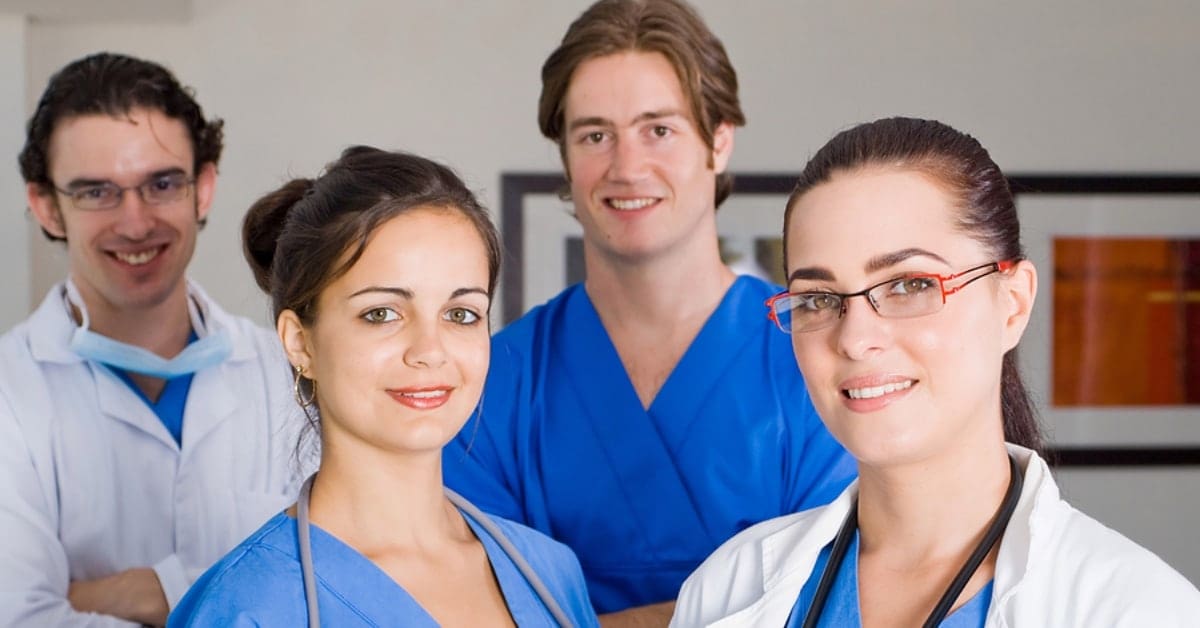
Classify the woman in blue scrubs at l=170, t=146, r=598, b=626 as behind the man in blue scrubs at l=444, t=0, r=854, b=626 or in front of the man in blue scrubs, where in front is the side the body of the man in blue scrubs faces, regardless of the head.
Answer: in front

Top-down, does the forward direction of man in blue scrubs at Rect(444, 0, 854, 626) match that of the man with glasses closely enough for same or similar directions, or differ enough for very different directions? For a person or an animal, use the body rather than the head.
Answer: same or similar directions

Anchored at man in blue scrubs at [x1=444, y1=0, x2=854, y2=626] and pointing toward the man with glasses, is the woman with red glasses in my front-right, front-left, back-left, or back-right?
back-left

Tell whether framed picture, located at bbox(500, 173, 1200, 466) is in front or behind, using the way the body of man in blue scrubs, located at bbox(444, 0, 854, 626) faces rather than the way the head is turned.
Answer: behind

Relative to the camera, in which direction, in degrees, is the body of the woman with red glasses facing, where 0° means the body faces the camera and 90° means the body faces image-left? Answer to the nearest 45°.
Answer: approximately 45°

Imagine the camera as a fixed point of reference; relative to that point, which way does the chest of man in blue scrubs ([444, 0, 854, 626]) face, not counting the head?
toward the camera

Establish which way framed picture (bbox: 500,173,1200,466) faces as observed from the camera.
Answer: facing the viewer

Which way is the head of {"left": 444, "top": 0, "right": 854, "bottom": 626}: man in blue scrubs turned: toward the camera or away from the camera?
toward the camera

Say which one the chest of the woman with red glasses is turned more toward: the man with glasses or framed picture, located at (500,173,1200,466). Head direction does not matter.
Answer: the man with glasses

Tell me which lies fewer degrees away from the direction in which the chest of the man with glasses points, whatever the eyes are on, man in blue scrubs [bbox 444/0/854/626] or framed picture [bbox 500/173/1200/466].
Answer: the man in blue scrubs

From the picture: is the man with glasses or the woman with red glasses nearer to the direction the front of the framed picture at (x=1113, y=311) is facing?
the woman with red glasses

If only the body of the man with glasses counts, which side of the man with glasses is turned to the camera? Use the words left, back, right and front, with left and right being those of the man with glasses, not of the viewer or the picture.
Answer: front

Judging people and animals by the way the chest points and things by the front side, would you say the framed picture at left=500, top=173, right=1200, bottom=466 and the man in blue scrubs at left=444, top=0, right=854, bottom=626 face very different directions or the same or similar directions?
same or similar directions

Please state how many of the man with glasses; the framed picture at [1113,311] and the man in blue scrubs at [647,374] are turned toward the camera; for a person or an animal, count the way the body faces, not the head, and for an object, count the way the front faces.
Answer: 3

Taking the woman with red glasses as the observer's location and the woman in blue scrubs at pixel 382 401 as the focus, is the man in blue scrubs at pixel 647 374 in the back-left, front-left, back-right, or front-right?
front-right

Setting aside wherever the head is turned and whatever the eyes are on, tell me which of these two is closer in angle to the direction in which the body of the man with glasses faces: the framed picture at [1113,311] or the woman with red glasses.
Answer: the woman with red glasses

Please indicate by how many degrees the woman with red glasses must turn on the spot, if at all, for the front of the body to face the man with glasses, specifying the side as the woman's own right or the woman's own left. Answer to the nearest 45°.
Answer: approximately 90° to the woman's own right

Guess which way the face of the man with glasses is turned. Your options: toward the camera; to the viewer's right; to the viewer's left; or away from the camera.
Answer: toward the camera

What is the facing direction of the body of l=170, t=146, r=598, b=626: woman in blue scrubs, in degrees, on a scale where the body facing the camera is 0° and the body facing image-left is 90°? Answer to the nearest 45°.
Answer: approximately 315°
